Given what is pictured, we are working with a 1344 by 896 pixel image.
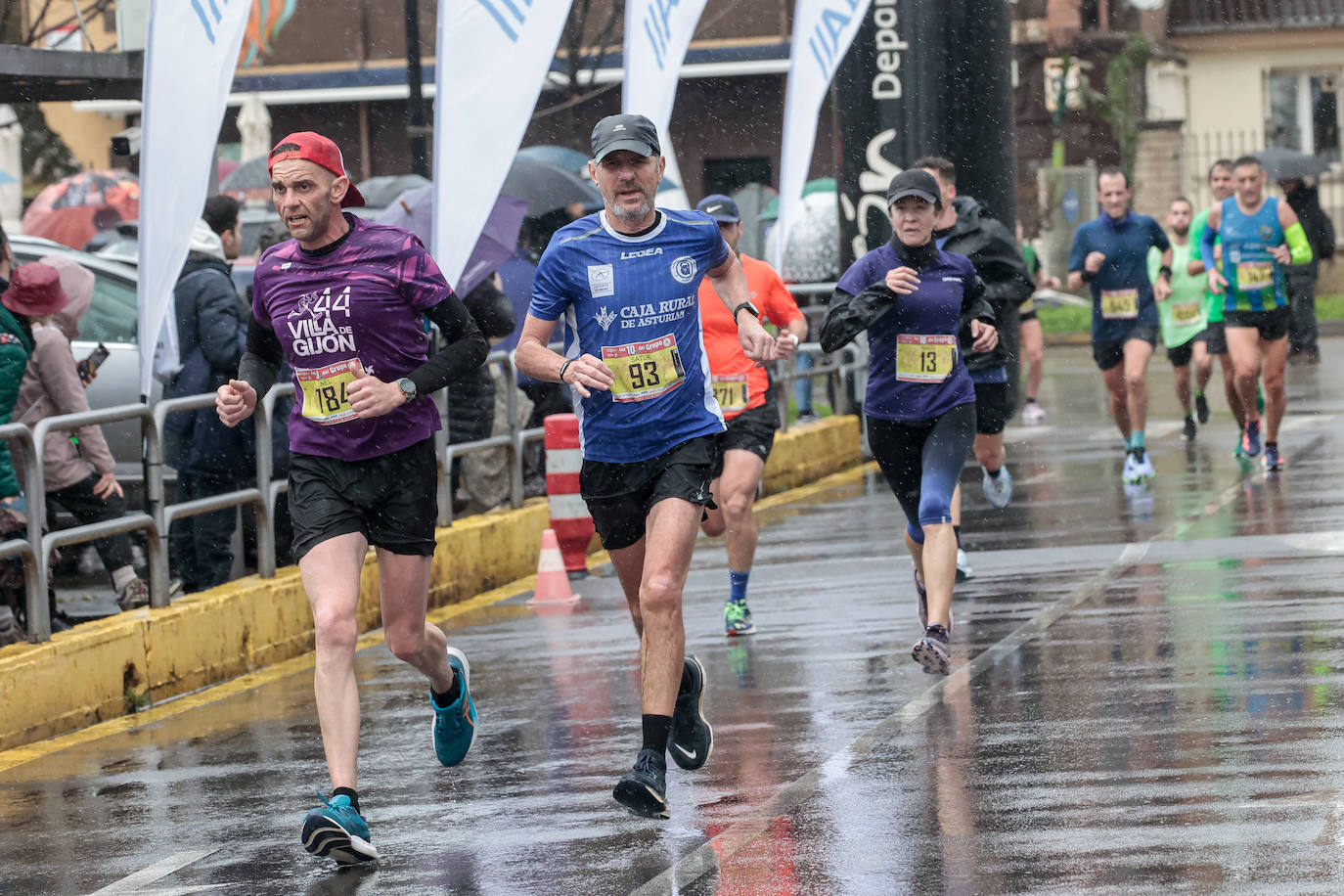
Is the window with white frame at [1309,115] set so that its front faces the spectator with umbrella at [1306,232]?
yes

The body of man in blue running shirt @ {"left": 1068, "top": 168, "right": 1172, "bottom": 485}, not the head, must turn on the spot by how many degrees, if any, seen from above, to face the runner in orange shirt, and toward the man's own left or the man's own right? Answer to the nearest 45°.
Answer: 0° — they already face them

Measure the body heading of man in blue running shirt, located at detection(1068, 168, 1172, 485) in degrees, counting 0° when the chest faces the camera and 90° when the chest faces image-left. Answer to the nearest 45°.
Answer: approximately 0°

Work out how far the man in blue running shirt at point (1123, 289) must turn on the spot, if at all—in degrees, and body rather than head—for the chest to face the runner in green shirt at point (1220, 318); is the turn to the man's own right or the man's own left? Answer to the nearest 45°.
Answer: approximately 135° to the man's own left
